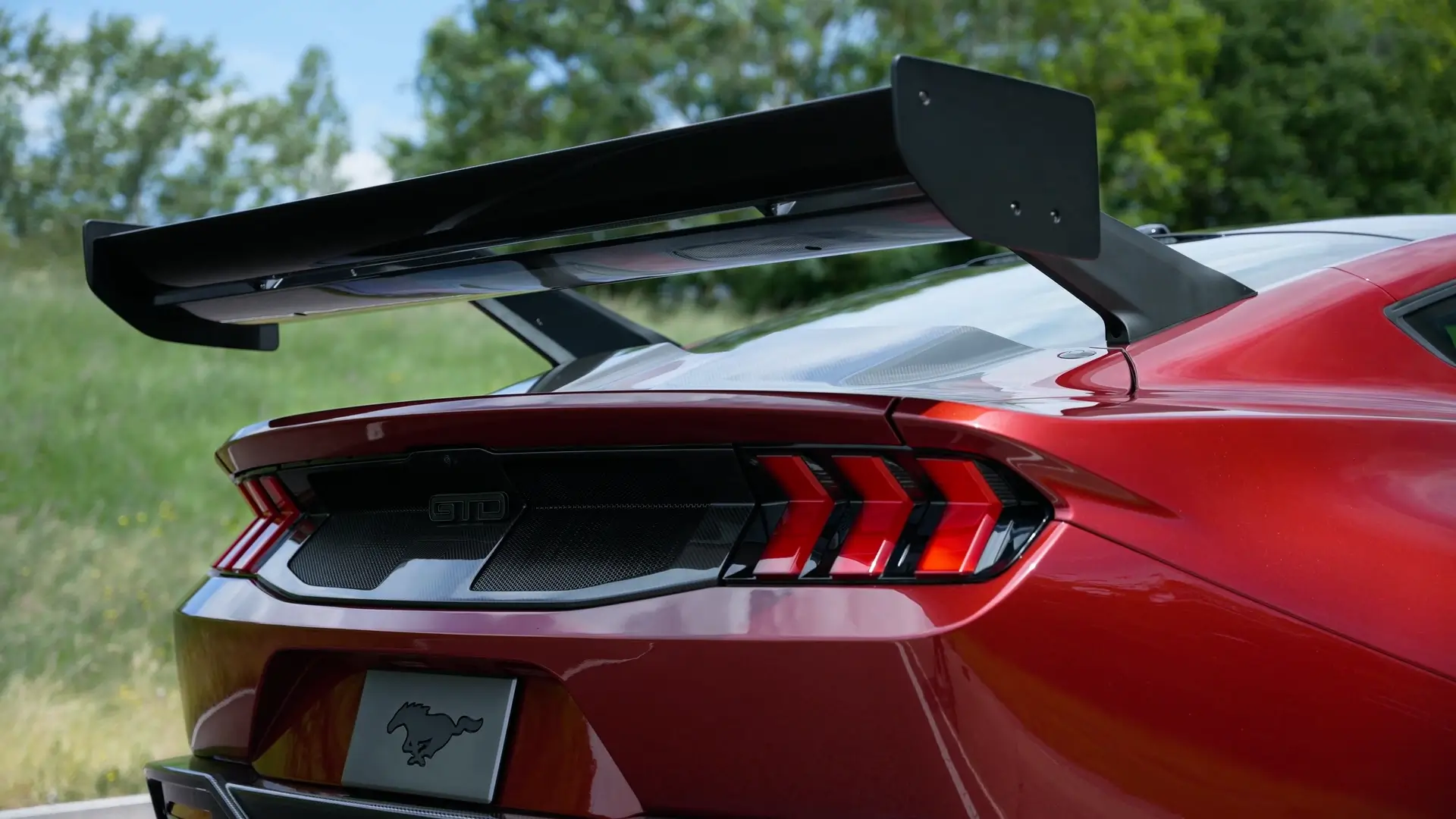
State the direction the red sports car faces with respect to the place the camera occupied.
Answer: facing away from the viewer and to the right of the viewer
